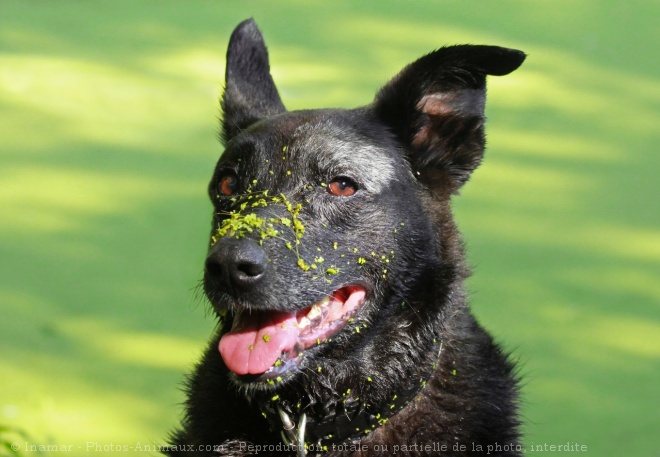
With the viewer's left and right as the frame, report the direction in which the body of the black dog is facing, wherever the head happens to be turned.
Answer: facing the viewer and to the left of the viewer
